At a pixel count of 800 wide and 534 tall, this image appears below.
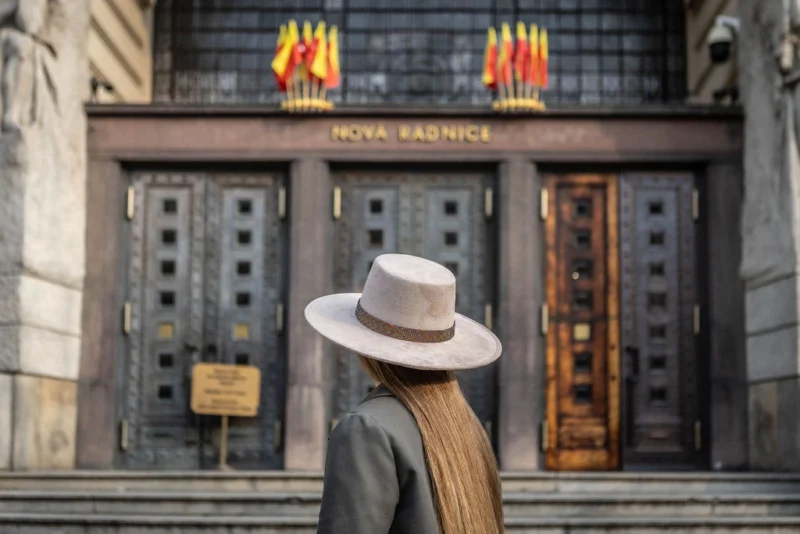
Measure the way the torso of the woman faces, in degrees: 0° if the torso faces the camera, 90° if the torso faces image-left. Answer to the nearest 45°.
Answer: approximately 135°

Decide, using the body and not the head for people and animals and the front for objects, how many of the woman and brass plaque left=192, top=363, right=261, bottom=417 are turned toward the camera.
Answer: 1

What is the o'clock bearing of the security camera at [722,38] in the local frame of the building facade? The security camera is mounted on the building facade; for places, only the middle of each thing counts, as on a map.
The security camera is roughly at 9 o'clock from the building facade.

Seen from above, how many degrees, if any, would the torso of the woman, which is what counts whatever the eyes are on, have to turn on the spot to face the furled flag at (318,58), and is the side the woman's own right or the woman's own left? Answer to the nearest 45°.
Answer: approximately 45° to the woman's own right

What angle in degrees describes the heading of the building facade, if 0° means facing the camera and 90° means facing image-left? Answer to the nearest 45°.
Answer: approximately 0°

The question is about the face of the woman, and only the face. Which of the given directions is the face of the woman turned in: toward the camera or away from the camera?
away from the camera

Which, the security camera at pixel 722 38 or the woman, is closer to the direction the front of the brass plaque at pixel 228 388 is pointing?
the woman
